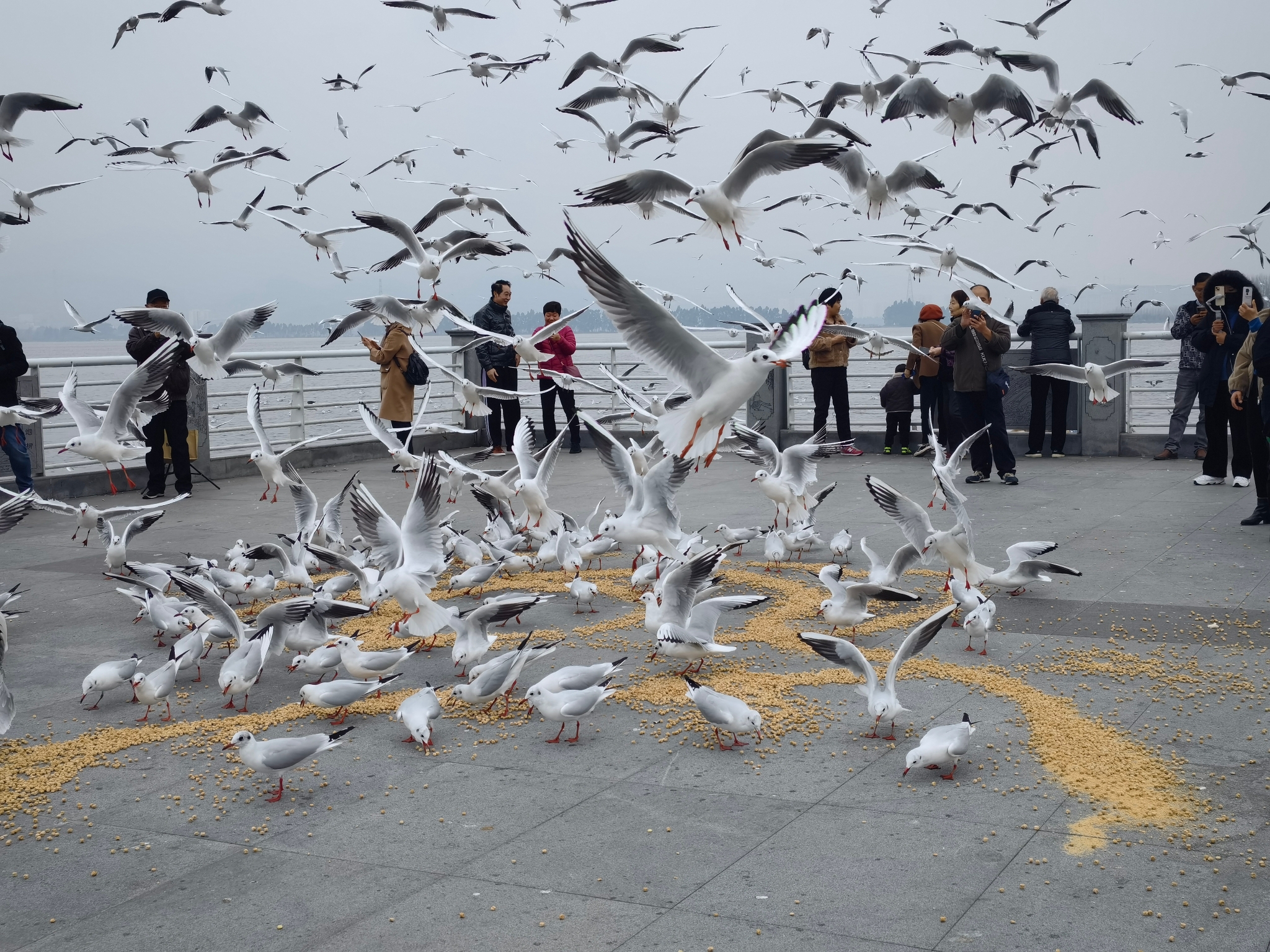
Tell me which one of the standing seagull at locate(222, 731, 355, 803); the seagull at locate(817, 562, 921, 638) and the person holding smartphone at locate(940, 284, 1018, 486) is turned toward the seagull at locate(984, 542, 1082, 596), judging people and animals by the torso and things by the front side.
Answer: the person holding smartphone

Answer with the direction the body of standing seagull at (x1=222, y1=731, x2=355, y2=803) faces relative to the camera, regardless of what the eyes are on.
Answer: to the viewer's left

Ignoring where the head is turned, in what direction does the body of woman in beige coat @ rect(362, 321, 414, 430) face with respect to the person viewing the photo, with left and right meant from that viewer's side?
facing to the left of the viewer

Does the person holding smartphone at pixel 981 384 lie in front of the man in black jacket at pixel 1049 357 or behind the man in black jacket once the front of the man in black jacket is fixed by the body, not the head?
behind

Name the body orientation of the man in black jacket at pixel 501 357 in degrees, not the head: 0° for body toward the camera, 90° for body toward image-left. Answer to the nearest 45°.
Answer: approximately 315°

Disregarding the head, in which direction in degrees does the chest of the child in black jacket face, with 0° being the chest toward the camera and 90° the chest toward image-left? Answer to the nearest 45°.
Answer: approximately 180°

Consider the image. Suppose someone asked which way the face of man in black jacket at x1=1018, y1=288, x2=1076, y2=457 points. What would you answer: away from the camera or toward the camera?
away from the camera

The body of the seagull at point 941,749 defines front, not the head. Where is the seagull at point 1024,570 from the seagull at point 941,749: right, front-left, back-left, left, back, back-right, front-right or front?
back-right
